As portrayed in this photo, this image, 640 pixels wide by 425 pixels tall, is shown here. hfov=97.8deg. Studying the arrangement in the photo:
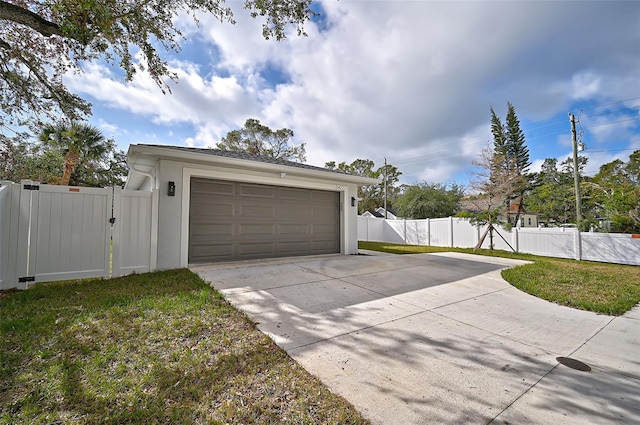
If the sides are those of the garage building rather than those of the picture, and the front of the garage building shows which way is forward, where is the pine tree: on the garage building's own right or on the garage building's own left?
on the garage building's own left

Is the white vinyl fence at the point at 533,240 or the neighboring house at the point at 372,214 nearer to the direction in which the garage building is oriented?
the white vinyl fence

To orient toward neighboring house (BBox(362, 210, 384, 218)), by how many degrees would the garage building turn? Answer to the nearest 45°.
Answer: approximately 90° to its left

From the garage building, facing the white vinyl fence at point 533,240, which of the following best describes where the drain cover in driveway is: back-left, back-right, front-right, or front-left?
front-right

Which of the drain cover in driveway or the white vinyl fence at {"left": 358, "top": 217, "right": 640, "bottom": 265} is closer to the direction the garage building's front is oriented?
the drain cover in driveway

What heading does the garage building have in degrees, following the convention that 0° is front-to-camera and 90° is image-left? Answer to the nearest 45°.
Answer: approximately 315°

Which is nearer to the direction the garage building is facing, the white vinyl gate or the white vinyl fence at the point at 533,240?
the white vinyl fence

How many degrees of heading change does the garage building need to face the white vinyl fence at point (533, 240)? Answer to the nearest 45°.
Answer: approximately 45° to its left

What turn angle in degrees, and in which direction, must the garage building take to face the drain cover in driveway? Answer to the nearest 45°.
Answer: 0° — it already faces it

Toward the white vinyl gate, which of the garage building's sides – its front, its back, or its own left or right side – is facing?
right
